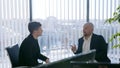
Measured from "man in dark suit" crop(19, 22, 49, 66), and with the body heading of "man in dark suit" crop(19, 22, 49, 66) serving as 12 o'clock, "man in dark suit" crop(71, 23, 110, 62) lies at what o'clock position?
"man in dark suit" crop(71, 23, 110, 62) is roughly at 11 o'clock from "man in dark suit" crop(19, 22, 49, 66).

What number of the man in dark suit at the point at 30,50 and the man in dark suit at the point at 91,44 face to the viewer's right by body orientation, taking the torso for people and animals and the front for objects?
1

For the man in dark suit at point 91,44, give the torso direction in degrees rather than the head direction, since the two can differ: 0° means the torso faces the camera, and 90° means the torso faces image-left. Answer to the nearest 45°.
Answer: approximately 45°

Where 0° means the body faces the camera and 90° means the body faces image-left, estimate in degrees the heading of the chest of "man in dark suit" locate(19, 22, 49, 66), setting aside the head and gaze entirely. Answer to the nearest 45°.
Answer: approximately 270°

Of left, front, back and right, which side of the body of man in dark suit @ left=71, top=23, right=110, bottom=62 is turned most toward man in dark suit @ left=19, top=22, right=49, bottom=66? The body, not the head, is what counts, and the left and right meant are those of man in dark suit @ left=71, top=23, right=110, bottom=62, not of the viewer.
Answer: front

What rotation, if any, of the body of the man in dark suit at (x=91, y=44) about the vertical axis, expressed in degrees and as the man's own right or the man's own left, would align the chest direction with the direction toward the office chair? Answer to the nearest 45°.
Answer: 0° — they already face it

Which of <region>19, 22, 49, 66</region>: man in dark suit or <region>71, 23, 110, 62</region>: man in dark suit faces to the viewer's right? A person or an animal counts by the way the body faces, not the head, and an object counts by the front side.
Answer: <region>19, 22, 49, 66</region>: man in dark suit
